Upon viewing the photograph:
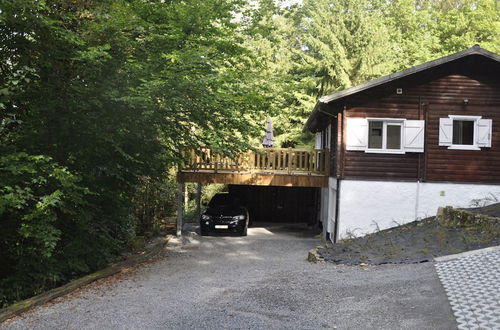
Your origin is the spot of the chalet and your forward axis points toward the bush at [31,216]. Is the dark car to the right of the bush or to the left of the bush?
right

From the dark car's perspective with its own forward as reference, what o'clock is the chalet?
The chalet is roughly at 10 o'clock from the dark car.

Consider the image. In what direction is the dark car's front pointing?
toward the camera

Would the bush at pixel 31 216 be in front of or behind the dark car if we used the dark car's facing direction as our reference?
in front

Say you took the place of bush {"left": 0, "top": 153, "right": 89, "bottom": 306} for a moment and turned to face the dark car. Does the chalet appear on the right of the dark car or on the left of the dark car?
right

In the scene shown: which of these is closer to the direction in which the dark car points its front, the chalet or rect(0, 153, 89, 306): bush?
the bush
